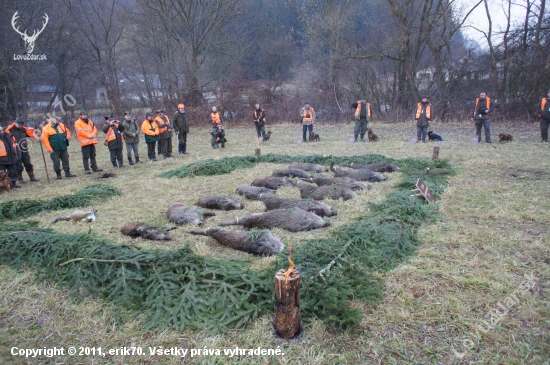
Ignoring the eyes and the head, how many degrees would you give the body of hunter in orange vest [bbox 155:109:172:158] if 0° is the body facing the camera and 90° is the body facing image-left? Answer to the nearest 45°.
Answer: approximately 315°

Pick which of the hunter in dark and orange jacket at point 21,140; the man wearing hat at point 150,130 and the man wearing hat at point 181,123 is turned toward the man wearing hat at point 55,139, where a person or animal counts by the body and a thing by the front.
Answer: the hunter in dark and orange jacket

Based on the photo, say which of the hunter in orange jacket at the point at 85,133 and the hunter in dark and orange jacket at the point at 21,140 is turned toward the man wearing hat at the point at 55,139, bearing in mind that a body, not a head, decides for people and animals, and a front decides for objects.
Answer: the hunter in dark and orange jacket at the point at 21,140

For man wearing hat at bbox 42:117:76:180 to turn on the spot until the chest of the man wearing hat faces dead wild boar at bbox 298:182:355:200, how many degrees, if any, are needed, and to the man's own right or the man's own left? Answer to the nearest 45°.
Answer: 0° — they already face it

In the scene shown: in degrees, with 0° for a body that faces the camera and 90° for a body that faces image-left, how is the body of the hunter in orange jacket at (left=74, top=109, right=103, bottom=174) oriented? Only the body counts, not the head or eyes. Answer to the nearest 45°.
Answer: approximately 315°

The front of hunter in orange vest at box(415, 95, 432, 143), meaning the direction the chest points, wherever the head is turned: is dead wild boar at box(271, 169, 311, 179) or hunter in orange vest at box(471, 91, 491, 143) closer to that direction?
the dead wild boar
